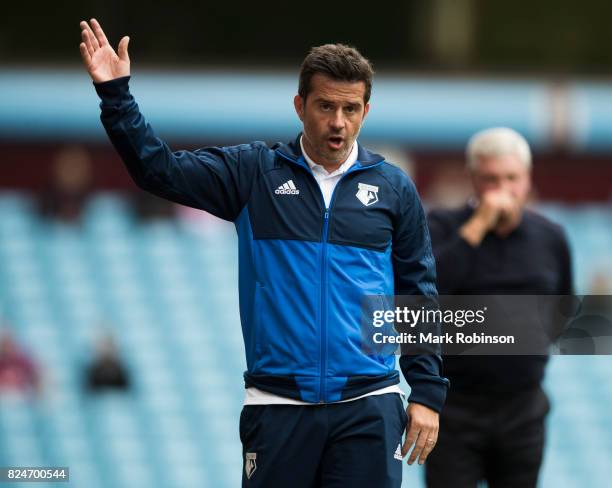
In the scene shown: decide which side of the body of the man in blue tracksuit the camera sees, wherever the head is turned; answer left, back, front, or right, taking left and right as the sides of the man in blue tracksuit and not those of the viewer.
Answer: front

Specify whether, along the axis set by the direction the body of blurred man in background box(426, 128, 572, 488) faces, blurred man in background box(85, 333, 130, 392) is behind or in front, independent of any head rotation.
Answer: behind

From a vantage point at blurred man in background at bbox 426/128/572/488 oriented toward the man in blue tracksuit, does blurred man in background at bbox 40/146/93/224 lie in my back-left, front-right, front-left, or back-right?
back-right

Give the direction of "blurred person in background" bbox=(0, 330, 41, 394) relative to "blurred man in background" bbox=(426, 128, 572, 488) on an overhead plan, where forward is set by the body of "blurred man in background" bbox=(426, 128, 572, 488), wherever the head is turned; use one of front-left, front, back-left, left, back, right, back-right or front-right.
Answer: back-right

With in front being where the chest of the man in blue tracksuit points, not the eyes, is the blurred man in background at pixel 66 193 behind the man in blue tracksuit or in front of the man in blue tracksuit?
behind

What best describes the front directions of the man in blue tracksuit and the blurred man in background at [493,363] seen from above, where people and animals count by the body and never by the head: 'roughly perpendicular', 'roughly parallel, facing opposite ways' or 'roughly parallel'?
roughly parallel

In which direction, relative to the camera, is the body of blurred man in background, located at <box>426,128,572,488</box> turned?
toward the camera

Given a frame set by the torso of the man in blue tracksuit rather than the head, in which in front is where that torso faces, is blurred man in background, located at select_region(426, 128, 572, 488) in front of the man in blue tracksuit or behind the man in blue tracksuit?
behind

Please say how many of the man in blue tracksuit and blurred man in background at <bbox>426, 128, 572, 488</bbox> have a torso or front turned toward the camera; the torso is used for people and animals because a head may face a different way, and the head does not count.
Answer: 2

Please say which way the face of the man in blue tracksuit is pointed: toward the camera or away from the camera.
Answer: toward the camera

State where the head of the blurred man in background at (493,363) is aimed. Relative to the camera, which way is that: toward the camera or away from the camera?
toward the camera

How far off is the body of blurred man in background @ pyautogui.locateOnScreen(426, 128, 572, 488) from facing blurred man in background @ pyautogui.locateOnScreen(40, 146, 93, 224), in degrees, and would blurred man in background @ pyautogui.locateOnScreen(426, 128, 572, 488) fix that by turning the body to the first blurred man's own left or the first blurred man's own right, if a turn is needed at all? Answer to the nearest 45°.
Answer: approximately 135° to the first blurred man's own right

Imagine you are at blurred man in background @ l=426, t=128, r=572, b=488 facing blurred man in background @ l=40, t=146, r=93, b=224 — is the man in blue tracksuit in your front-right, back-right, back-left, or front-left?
back-left
